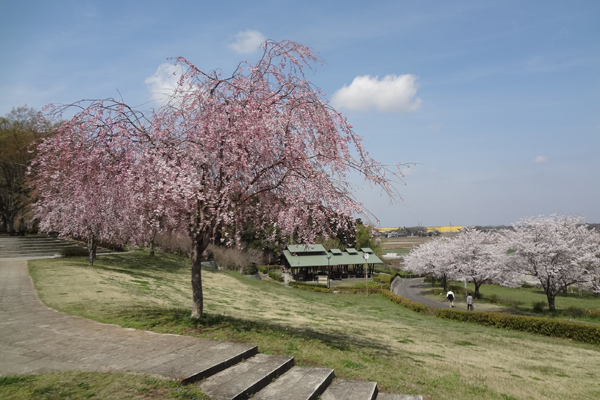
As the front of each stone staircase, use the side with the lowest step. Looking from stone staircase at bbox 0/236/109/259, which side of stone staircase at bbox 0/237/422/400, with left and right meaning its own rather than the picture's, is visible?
back

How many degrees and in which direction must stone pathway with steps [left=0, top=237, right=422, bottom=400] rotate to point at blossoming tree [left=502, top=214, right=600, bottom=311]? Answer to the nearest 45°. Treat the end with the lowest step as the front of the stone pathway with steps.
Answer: approximately 90° to its left

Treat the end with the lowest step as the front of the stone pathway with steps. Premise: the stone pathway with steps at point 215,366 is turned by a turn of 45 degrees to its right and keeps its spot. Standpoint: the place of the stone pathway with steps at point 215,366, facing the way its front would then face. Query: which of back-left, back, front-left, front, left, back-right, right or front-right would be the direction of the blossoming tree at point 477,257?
back-left

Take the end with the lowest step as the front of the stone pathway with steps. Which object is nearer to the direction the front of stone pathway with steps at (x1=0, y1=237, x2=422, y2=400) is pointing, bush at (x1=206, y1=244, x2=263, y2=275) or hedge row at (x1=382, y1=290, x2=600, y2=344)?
the hedge row

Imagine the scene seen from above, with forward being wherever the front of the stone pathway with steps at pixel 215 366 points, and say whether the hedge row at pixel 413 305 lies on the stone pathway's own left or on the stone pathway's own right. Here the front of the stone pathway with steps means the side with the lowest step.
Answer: on the stone pathway's own left

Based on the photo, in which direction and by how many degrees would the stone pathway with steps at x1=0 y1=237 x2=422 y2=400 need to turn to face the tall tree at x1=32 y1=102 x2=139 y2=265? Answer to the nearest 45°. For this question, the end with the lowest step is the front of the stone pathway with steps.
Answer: approximately 180°

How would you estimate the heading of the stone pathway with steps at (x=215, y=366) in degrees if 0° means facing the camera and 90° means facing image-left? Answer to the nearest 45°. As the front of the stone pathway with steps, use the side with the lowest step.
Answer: approximately 315°

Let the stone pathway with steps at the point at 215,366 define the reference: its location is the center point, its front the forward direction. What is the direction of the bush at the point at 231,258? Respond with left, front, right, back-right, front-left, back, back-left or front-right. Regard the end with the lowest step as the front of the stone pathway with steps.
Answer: back-left

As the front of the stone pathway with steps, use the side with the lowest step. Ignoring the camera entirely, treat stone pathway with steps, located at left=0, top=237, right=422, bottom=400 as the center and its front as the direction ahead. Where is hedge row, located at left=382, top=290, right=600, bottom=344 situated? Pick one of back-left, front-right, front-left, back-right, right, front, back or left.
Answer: left

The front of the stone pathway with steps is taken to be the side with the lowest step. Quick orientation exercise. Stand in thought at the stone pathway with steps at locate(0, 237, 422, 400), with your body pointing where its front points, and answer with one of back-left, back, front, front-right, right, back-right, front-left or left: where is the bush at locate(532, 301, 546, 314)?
left
